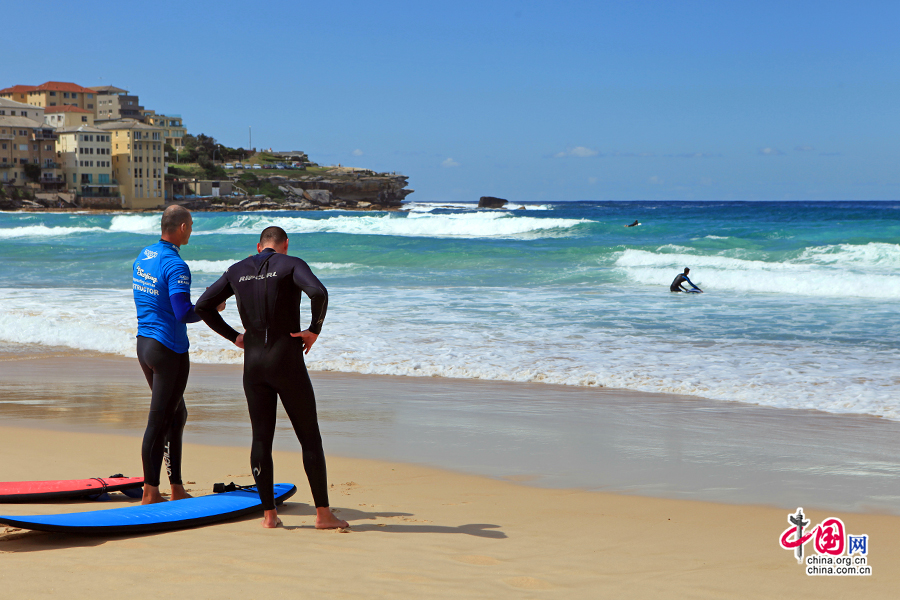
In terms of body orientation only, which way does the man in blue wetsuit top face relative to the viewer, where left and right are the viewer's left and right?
facing away from the viewer and to the right of the viewer

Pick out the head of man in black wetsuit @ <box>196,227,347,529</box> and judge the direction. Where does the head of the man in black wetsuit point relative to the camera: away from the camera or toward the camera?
away from the camera

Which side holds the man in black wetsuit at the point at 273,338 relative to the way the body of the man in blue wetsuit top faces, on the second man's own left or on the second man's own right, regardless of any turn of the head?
on the second man's own right
